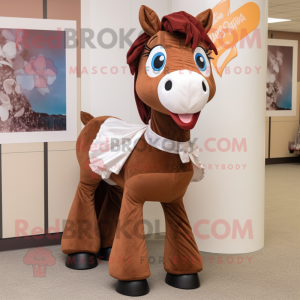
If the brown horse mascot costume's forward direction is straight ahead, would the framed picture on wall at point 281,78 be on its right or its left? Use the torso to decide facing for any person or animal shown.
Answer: on its left

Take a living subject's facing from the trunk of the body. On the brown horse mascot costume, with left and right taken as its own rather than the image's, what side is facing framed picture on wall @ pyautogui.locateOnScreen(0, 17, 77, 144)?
back

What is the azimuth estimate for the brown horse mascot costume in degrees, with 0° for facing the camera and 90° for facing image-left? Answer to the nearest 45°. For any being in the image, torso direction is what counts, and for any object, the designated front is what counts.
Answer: approximately 315°
